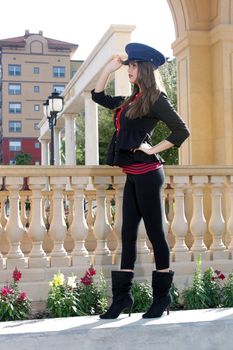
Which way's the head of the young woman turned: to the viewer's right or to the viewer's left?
to the viewer's left

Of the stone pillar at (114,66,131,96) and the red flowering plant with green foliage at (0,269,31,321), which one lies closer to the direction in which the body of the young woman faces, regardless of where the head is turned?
the red flowering plant with green foliage

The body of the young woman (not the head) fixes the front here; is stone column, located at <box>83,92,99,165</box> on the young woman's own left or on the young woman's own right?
on the young woman's own right
